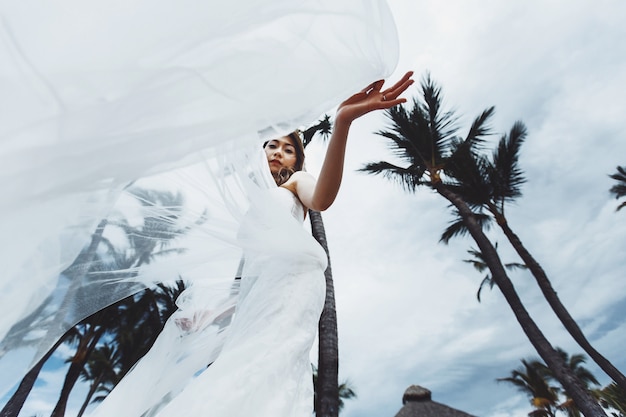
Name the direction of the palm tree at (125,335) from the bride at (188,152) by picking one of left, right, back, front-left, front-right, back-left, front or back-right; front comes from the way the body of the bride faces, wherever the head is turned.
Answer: back-right

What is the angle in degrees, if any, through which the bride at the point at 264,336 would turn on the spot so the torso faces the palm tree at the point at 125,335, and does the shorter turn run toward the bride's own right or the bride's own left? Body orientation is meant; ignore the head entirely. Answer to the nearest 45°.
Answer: approximately 135° to the bride's own right

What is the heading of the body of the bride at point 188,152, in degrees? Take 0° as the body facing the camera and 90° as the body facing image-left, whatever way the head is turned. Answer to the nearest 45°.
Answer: approximately 45°

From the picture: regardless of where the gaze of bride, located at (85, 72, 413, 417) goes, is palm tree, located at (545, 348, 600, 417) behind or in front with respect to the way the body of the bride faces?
behind

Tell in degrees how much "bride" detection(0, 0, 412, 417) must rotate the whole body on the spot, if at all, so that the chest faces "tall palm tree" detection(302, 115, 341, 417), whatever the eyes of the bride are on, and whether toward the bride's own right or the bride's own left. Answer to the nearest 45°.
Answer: approximately 180°

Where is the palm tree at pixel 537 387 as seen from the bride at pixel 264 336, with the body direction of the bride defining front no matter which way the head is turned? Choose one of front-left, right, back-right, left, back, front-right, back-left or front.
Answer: back

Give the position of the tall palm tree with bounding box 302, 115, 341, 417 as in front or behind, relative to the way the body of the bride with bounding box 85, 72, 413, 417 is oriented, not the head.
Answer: behind

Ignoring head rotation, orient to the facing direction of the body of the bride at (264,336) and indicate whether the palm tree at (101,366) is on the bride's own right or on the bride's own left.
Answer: on the bride's own right

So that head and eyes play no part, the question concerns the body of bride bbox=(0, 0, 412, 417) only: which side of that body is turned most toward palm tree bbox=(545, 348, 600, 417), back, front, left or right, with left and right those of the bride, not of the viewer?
back
